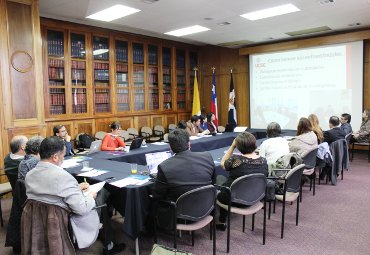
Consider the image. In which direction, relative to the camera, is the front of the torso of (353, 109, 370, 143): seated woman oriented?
to the viewer's left

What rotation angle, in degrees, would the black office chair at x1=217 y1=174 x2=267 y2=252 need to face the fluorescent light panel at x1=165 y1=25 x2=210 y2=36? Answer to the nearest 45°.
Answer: approximately 45° to its right

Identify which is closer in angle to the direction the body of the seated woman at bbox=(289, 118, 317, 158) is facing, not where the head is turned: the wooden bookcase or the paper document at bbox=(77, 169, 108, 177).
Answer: the wooden bookcase

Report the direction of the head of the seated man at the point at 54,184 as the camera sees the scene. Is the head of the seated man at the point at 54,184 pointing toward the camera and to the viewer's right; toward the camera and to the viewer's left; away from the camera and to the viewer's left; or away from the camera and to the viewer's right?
away from the camera and to the viewer's right

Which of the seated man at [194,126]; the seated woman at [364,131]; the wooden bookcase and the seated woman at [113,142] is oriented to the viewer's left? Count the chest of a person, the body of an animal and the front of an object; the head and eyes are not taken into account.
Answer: the seated woman at [364,131]

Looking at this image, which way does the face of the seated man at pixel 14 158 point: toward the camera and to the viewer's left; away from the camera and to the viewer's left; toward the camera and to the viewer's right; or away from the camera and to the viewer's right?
away from the camera and to the viewer's right

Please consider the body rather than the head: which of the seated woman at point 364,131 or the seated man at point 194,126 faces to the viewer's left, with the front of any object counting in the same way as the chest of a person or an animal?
the seated woman at point 364,131

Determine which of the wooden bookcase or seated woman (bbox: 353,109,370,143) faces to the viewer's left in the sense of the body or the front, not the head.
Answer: the seated woman

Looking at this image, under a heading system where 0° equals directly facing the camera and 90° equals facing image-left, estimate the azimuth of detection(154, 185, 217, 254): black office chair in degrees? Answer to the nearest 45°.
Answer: approximately 135°
